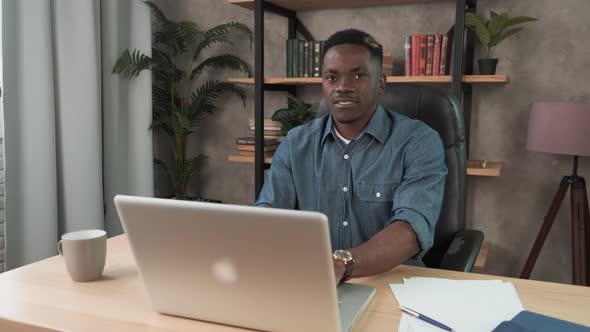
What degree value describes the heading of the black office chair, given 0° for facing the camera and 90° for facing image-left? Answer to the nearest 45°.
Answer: approximately 45°

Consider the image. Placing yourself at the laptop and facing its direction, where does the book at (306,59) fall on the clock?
The book is roughly at 11 o'clock from the laptop.

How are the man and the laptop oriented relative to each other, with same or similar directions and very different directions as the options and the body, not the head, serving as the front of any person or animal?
very different directions

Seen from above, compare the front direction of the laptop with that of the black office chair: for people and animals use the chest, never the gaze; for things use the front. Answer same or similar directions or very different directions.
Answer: very different directions

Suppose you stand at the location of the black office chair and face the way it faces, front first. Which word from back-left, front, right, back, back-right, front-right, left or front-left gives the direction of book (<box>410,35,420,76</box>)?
back-right

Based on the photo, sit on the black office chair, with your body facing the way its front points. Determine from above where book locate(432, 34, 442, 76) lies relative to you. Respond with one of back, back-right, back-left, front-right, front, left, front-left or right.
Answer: back-right

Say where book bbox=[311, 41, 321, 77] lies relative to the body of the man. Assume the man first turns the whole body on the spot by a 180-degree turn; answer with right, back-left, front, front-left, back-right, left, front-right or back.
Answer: front-left

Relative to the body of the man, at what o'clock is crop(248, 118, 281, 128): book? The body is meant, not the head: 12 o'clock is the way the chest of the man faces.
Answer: The book is roughly at 4 o'clock from the man.

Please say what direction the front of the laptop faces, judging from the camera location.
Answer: facing away from the viewer and to the right of the viewer

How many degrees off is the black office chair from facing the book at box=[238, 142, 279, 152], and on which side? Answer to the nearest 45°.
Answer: approximately 90° to its right
